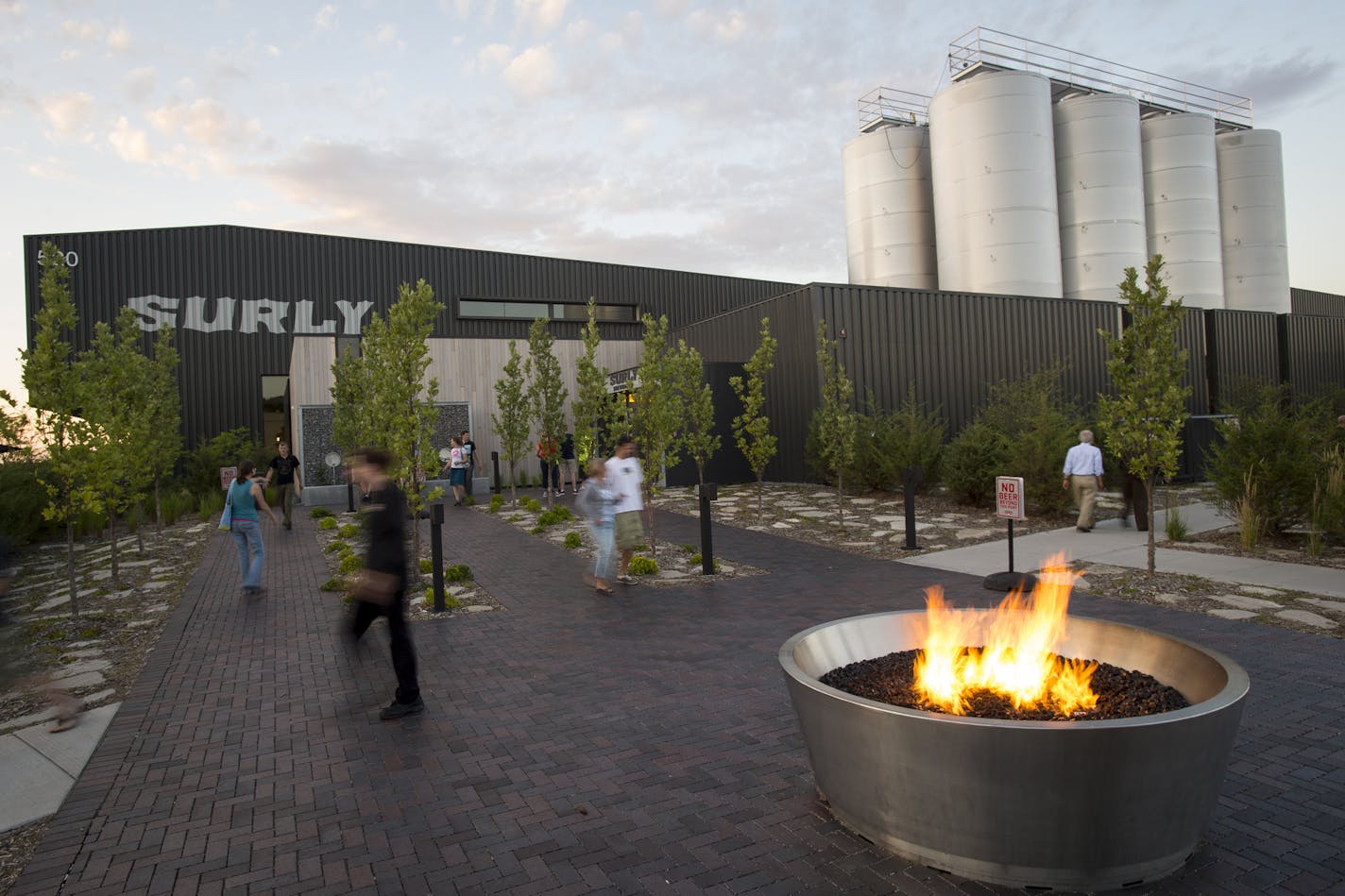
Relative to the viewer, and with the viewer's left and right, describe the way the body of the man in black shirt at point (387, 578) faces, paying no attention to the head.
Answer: facing to the left of the viewer

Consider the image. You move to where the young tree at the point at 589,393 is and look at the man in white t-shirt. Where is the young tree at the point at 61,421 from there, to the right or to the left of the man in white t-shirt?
right

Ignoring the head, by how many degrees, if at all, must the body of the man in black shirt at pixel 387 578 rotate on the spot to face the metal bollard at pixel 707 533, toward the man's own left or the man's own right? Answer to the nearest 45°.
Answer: approximately 135° to the man's own right

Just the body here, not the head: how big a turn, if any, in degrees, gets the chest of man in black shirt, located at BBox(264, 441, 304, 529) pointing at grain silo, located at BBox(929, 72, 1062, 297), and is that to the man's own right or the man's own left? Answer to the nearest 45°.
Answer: approximately 90° to the man's own left

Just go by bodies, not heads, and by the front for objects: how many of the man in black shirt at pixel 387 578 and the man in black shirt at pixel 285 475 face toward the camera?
1

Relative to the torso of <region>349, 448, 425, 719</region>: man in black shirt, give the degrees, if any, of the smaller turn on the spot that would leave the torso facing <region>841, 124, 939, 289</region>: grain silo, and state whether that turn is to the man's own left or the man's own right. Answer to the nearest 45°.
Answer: approximately 135° to the man's own right

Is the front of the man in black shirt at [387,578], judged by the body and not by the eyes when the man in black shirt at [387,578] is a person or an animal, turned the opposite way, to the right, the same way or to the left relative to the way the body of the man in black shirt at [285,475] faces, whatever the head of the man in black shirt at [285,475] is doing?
to the right

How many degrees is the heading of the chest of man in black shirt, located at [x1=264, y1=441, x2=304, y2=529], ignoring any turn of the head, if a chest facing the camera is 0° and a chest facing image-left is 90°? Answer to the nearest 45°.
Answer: approximately 0°

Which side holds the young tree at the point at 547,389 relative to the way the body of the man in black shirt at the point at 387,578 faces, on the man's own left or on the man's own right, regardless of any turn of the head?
on the man's own right

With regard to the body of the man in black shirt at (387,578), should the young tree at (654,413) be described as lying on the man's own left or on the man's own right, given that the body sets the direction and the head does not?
on the man's own right

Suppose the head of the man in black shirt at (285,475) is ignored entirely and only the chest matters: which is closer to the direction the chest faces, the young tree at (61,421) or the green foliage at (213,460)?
the young tree

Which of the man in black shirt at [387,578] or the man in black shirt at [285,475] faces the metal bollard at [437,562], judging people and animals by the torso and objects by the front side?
the man in black shirt at [285,475]
